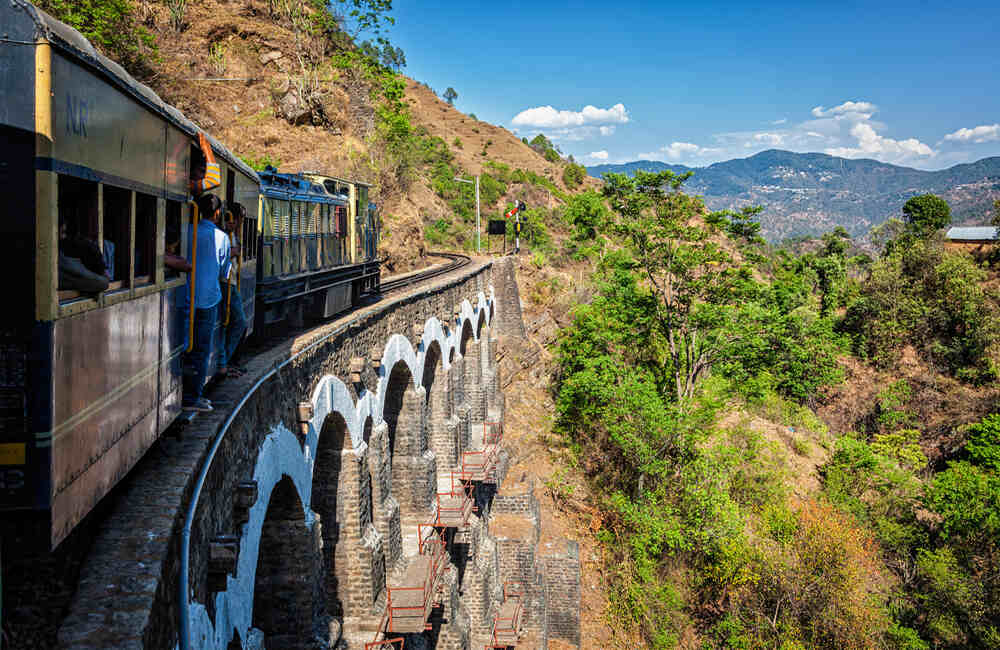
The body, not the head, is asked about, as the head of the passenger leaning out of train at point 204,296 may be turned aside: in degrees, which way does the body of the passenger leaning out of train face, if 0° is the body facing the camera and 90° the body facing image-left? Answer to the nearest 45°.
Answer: approximately 225°

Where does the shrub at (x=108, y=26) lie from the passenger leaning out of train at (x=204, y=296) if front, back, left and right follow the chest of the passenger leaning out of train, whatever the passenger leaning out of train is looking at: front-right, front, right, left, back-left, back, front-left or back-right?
front-left

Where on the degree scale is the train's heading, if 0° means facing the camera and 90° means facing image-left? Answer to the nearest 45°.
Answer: approximately 225°

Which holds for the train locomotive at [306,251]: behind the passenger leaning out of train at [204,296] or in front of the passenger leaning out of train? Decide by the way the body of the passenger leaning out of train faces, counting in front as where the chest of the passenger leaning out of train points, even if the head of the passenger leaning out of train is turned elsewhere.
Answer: in front
